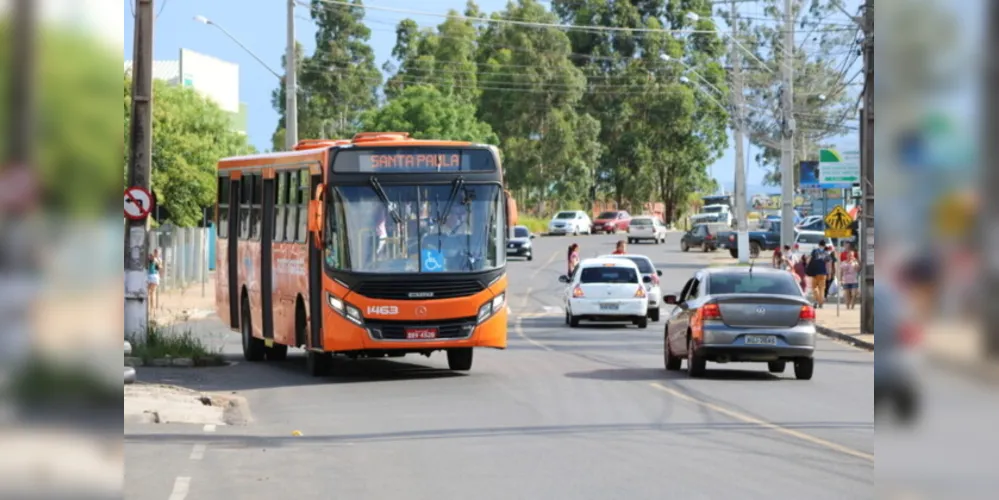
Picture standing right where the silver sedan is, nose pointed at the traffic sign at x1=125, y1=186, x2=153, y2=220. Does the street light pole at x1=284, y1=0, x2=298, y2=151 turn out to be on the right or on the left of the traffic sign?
right

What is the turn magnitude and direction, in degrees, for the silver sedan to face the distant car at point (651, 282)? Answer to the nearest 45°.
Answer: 0° — it already faces it

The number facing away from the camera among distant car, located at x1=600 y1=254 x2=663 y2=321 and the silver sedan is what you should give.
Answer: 2

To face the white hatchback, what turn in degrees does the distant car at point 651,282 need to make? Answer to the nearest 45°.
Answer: approximately 180°

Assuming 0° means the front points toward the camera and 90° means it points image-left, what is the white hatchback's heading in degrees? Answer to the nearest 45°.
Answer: approximately 180°

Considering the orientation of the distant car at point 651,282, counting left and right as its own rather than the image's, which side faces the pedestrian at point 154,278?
left

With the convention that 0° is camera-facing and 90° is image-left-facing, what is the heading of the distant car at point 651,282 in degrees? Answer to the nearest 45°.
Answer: approximately 180°

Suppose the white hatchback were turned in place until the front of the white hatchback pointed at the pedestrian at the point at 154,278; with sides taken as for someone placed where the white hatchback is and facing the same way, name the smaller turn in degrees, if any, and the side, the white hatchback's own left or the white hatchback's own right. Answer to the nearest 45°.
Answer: approximately 90° to the white hatchback's own left

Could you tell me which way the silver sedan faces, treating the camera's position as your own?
facing away from the viewer
